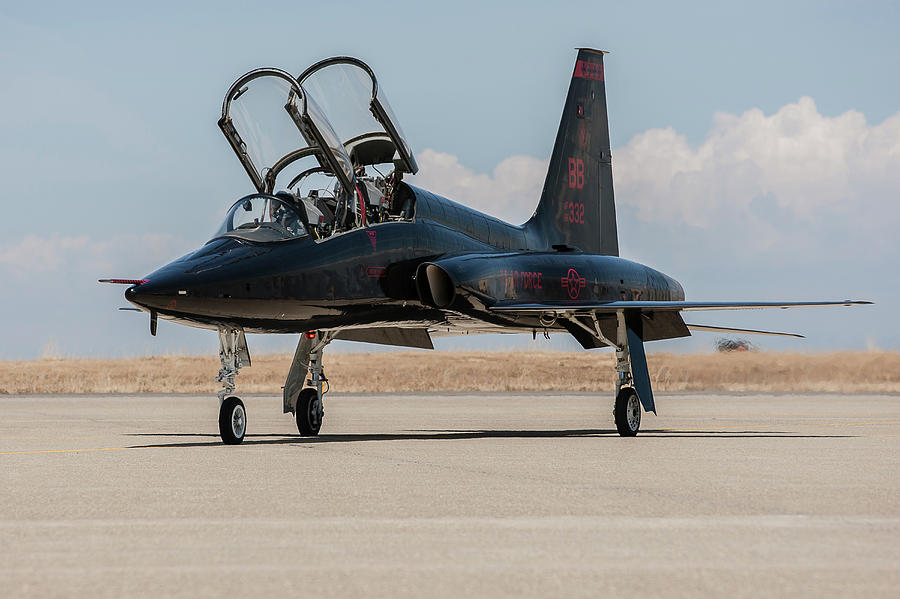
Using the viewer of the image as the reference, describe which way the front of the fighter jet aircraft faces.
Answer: facing the viewer and to the left of the viewer
